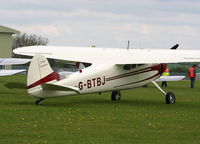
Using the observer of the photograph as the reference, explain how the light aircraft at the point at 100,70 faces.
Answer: facing away from the viewer and to the right of the viewer
